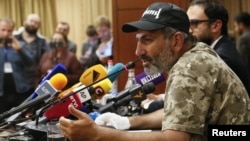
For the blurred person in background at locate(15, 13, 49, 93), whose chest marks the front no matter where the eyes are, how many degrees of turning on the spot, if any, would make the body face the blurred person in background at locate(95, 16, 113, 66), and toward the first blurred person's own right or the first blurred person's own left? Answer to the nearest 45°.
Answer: approximately 90° to the first blurred person's own left

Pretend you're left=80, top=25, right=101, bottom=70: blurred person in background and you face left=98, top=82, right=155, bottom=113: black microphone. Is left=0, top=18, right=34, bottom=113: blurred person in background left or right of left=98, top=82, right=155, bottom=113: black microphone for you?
right

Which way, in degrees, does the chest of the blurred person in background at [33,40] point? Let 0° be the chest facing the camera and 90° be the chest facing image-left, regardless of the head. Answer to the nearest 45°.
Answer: approximately 0°

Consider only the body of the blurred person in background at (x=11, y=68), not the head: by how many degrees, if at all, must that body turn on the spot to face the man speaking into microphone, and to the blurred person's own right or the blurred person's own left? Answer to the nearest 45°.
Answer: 0° — they already face them

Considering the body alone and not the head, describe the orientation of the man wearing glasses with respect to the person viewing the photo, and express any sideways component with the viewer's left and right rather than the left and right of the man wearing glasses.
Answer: facing to the left of the viewer

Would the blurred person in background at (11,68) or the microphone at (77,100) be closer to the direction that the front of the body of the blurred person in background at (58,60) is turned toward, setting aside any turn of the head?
the microphone

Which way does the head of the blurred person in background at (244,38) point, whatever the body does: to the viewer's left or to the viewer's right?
to the viewer's left

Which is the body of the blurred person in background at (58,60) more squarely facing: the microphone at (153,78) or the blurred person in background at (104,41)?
the microphone

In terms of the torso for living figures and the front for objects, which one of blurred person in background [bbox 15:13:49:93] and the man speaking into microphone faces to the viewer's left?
the man speaking into microphone

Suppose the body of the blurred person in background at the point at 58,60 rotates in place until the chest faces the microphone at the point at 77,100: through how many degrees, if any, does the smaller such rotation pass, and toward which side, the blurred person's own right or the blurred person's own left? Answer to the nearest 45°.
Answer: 0° — they already face it
